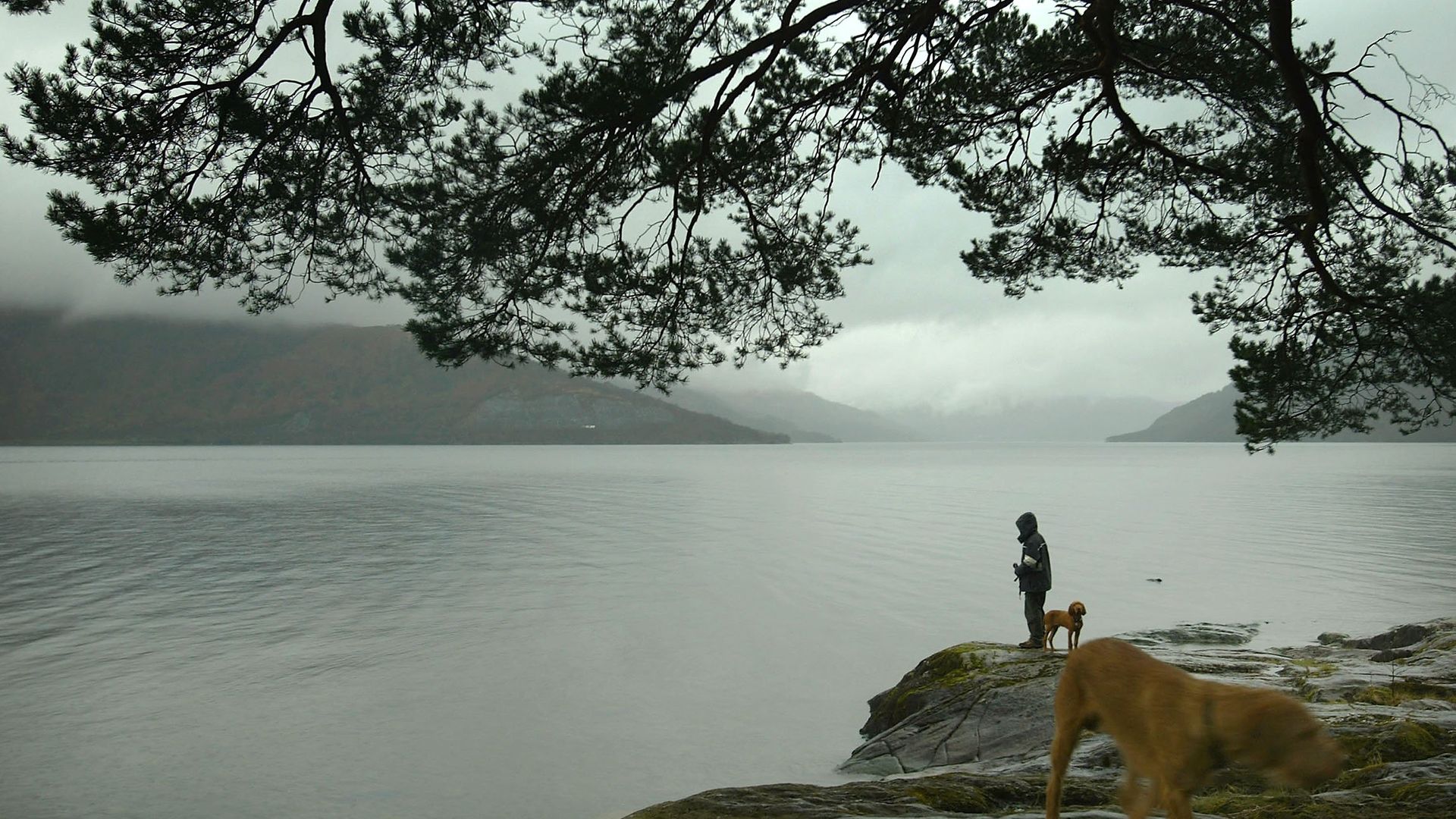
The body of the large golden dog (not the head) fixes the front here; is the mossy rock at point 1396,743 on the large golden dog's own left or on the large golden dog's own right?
on the large golden dog's own left

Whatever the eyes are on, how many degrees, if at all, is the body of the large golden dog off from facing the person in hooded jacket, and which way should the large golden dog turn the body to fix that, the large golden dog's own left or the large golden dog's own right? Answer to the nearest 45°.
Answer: approximately 90° to the large golden dog's own left

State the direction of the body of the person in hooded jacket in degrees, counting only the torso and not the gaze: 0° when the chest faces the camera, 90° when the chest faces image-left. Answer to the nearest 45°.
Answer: approximately 90°

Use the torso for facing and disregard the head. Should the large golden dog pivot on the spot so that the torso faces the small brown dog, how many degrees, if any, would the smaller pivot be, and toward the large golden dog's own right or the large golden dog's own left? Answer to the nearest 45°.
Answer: approximately 90° to the large golden dog's own left

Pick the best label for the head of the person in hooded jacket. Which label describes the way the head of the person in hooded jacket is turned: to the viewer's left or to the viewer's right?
to the viewer's left

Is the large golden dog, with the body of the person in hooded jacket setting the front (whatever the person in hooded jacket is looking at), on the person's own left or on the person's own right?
on the person's own left

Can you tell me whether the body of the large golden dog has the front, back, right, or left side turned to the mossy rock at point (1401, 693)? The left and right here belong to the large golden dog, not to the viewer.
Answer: left

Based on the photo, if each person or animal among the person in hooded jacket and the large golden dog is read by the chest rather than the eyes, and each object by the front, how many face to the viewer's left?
1

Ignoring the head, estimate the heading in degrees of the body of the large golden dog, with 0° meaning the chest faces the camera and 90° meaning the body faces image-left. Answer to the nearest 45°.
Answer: approximately 270°

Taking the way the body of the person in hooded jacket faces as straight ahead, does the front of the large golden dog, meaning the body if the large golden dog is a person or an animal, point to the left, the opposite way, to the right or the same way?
the opposite way
